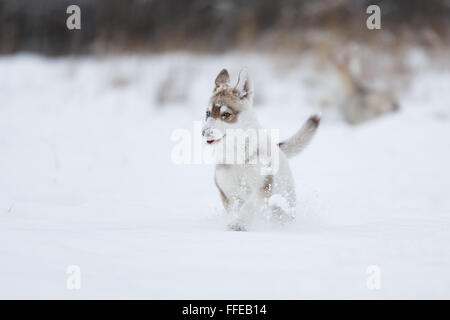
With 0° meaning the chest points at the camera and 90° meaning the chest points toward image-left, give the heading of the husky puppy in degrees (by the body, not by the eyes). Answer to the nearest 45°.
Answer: approximately 45°
